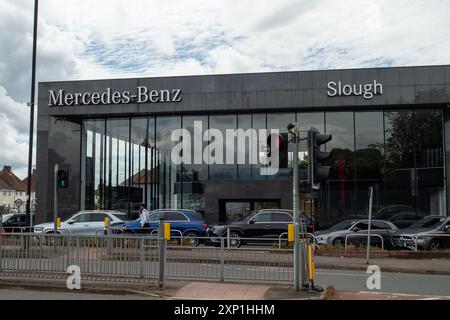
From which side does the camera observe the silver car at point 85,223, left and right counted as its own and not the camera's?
left

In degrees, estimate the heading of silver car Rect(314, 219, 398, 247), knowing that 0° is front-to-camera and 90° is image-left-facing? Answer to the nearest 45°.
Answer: approximately 45°

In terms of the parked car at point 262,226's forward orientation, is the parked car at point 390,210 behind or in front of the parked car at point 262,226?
behind

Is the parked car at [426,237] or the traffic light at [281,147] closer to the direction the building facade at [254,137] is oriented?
the traffic light

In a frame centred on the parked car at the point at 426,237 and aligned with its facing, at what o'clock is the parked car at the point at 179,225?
the parked car at the point at 179,225 is roughly at 1 o'clock from the parked car at the point at 426,237.

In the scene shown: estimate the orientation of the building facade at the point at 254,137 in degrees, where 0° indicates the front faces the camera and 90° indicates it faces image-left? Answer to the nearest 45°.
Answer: approximately 0°

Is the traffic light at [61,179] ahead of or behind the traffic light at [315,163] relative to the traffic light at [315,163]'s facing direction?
behind

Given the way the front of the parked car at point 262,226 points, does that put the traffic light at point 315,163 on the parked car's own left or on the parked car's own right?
on the parked car's own left
